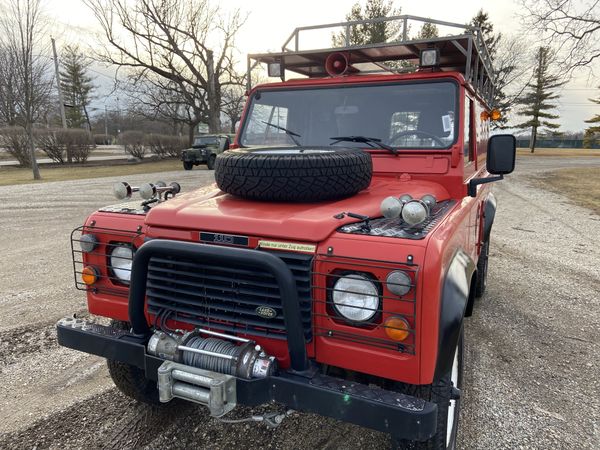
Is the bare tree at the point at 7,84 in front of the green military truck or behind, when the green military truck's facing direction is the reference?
in front

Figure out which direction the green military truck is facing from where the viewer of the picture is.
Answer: facing the viewer and to the left of the viewer

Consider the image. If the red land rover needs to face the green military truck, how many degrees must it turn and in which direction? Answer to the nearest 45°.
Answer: approximately 135° to its right

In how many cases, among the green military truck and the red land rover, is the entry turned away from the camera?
0

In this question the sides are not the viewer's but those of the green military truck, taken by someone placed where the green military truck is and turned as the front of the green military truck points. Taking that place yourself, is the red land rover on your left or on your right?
on your left

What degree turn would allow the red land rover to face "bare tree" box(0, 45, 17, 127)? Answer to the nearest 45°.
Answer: approximately 90° to its right
